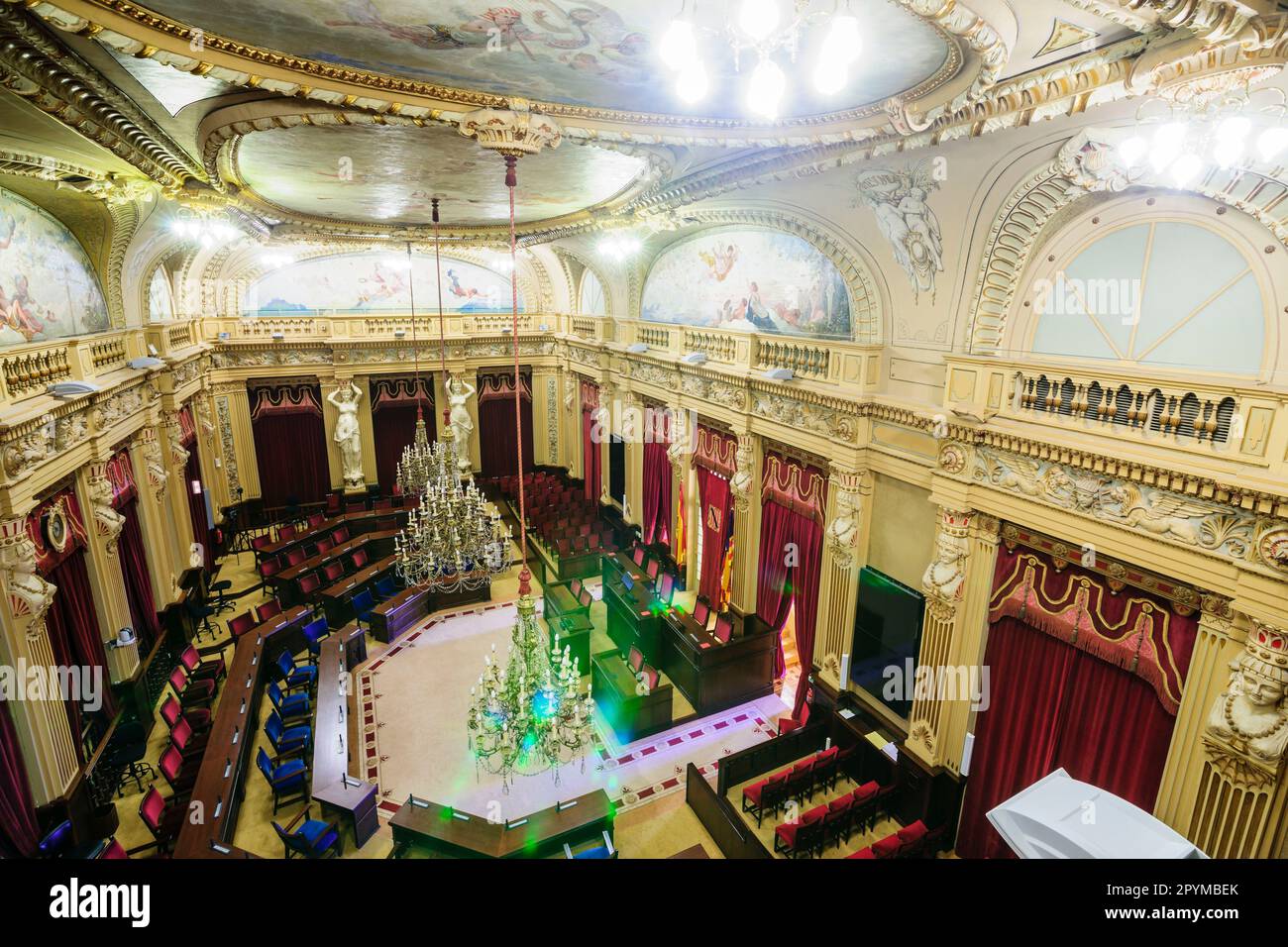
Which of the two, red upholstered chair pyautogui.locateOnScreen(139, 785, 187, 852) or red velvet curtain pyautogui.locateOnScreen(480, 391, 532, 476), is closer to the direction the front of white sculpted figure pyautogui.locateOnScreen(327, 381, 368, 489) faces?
the red upholstered chair

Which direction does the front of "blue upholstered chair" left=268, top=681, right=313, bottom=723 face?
to the viewer's right

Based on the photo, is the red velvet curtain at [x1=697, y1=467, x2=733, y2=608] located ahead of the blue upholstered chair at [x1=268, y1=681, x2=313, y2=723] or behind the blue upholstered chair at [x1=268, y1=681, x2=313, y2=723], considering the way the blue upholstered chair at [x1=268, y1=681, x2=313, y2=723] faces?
ahead

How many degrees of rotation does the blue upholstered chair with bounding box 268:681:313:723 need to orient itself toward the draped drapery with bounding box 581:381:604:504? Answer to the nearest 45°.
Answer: approximately 45° to its left

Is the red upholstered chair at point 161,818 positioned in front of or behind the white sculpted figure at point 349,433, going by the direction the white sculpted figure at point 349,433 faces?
in front

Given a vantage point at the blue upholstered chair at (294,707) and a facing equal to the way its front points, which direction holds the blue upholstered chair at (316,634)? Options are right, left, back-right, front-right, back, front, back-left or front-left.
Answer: left

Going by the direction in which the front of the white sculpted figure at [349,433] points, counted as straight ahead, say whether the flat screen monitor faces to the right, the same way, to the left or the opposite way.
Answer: to the right

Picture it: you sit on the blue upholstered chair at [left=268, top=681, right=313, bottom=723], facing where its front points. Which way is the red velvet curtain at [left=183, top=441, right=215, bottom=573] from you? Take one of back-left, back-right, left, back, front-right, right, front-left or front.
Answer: left

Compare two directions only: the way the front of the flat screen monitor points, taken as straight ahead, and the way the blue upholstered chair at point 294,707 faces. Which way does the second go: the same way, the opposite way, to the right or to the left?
the opposite way

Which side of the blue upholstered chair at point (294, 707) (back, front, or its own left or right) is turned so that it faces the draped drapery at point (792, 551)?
front

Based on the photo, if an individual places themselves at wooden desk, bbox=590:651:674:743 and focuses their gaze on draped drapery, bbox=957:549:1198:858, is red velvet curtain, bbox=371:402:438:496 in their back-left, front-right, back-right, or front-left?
back-left

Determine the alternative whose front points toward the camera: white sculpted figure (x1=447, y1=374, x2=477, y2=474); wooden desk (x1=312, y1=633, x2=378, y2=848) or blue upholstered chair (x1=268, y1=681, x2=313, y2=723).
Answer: the white sculpted figure

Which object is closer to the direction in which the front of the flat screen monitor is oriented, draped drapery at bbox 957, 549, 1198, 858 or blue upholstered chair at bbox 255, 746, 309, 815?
the blue upholstered chair

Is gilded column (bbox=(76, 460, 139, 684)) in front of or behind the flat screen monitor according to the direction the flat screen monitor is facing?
in front
